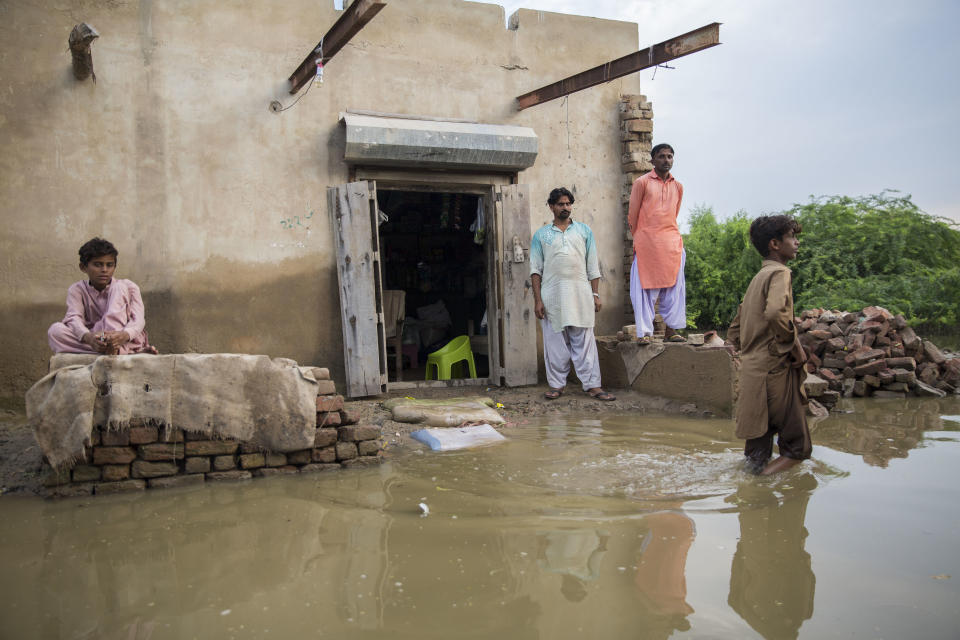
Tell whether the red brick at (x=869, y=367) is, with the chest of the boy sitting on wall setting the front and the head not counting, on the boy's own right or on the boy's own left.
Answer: on the boy's own left

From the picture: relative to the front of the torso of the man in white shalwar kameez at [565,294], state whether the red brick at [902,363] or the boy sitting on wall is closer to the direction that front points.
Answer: the boy sitting on wall

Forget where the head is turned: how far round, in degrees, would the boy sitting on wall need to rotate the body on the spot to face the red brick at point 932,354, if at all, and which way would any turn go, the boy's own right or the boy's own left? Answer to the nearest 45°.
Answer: approximately 90° to the boy's own left

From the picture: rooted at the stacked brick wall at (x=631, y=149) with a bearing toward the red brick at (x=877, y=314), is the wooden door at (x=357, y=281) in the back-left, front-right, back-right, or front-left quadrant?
back-right

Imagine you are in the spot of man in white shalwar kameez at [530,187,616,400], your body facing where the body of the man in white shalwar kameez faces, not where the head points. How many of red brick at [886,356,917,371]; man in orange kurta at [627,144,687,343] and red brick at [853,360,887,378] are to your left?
3

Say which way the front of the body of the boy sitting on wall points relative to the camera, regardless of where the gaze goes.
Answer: toward the camera

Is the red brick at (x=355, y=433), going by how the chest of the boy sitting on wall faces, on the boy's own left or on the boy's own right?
on the boy's own left

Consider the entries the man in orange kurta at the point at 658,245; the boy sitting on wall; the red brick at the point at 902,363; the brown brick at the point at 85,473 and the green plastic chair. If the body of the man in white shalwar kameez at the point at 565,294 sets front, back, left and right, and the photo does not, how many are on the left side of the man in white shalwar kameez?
2

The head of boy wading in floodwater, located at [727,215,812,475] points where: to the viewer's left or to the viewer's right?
to the viewer's right

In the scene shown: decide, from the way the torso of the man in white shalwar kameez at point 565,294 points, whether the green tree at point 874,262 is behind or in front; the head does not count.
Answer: behind

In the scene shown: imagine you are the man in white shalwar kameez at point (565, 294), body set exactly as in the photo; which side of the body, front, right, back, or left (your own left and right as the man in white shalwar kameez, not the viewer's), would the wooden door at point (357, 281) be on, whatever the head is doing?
right

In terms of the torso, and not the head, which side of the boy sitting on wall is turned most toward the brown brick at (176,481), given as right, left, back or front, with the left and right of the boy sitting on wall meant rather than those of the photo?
front

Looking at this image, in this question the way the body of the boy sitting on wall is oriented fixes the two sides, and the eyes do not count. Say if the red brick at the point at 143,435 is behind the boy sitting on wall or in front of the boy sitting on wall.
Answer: in front

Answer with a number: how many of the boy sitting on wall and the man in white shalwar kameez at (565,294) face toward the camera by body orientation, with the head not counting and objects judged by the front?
2

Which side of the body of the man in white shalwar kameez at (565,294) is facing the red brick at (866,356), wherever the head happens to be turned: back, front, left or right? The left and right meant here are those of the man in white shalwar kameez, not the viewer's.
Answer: left
